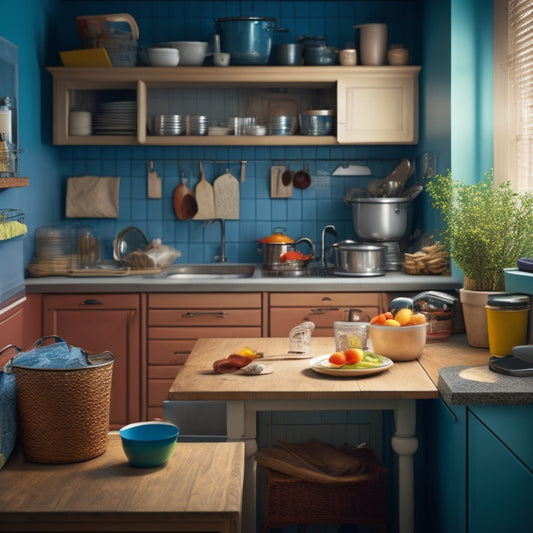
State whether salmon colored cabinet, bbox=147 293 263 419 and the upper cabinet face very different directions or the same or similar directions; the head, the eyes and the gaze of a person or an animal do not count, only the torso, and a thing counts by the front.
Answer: same or similar directions

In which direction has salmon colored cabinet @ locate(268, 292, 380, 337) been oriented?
toward the camera

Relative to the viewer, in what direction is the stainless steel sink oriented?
toward the camera

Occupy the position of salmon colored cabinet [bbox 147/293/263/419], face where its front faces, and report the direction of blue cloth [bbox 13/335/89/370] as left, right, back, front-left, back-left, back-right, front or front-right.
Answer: front

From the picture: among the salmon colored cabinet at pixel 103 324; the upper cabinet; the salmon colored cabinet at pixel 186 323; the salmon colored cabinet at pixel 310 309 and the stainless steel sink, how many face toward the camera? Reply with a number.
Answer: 5

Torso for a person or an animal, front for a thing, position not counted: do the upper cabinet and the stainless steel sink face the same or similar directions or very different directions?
same or similar directions

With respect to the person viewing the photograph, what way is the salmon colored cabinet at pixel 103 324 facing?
facing the viewer

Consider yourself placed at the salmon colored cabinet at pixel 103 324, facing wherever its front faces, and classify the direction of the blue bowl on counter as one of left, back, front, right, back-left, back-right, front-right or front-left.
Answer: front

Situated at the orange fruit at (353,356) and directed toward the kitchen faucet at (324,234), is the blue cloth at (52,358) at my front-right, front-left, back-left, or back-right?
back-left

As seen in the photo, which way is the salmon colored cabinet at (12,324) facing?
to the viewer's right
